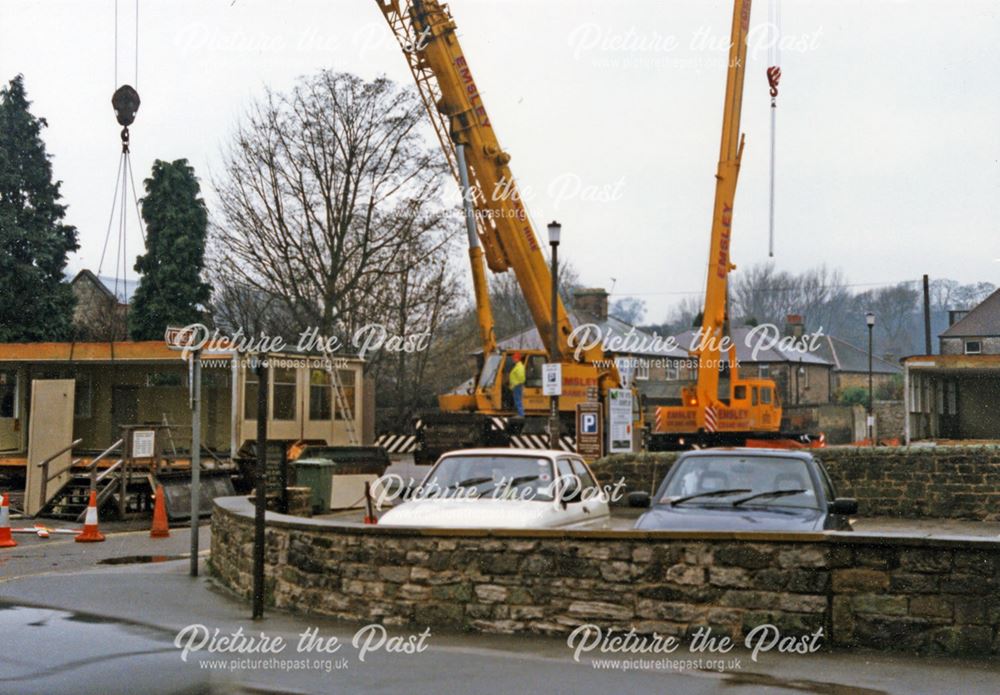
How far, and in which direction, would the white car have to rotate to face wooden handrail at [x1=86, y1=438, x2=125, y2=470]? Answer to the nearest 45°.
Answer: approximately 90° to its right

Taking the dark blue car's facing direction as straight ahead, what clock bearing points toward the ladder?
The ladder is roughly at 5 o'clock from the dark blue car.

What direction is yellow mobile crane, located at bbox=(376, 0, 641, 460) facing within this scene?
to the viewer's left

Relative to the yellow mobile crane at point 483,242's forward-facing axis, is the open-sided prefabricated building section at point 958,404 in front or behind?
behind

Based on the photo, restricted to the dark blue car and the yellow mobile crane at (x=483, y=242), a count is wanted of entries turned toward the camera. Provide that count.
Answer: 1

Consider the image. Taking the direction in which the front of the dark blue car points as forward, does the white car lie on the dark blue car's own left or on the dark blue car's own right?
on the dark blue car's own right

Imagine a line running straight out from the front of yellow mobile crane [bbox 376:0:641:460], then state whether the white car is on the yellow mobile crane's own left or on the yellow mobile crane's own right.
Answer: on the yellow mobile crane's own left

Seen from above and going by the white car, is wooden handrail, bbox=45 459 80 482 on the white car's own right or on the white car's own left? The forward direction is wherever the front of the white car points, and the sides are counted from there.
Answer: on the white car's own right

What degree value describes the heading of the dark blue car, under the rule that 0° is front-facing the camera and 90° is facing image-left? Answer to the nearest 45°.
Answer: approximately 0°

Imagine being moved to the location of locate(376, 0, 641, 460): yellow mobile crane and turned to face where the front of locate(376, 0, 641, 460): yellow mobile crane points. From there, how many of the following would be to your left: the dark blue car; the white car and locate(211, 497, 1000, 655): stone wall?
3
